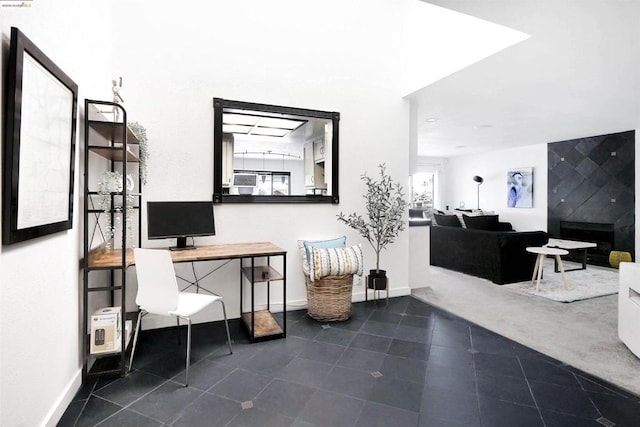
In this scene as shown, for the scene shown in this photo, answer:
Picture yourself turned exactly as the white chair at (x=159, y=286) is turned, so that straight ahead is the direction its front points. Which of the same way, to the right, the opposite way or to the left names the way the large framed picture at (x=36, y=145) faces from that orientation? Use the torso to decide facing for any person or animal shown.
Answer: to the right

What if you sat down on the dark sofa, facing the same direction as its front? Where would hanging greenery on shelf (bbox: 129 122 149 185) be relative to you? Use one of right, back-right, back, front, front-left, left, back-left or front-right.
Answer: back

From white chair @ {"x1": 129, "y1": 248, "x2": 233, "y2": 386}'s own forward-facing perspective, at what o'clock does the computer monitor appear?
The computer monitor is roughly at 11 o'clock from the white chair.

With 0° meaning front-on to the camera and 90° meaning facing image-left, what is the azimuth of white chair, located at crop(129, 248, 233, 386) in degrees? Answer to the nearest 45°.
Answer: approximately 225°

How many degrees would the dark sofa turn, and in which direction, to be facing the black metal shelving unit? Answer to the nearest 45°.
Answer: approximately 180°

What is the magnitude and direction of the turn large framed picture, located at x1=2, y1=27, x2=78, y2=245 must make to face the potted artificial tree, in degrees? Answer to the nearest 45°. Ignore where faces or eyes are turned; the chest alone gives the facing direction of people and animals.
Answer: approximately 45° to its left

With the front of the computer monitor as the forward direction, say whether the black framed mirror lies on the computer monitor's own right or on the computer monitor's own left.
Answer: on the computer monitor's own left

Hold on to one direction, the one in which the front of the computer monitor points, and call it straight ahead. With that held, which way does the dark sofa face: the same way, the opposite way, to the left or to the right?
to the left

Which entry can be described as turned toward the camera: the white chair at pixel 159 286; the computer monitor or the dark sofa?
the computer monitor

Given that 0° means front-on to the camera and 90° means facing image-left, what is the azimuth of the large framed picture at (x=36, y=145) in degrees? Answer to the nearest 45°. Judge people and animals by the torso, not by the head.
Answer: approximately 315°

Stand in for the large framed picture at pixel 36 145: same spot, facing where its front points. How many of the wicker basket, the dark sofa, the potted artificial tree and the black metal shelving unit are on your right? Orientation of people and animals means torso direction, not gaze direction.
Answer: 0

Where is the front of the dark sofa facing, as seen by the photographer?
facing away from the viewer and to the right of the viewer

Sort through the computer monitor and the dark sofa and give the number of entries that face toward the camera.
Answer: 1

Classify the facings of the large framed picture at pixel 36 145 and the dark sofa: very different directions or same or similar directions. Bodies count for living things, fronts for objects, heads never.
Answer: same or similar directions

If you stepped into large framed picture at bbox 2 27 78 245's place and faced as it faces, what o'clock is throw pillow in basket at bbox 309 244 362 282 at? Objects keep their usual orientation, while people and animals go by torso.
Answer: The throw pillow in basket is roughly at 10 o'clock from the large framed picture.

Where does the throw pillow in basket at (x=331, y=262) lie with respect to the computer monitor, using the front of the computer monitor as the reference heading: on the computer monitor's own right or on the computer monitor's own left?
on the computer monitor's own left

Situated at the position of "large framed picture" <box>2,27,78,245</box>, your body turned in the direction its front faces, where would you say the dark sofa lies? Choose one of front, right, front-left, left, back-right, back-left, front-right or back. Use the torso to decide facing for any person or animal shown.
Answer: front-left

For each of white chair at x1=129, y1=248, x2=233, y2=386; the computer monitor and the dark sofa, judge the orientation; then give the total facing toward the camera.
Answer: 1

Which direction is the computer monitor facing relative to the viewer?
toward the camera

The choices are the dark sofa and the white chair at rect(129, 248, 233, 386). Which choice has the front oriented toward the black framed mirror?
the white chair

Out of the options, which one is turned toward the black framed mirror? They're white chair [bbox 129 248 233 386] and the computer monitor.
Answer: the white chair

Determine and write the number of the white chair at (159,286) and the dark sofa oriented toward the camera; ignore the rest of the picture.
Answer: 0

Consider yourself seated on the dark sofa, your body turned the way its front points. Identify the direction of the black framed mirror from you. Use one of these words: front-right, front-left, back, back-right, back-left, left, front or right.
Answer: back

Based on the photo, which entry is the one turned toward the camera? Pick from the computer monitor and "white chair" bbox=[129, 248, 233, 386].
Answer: the computer monitor

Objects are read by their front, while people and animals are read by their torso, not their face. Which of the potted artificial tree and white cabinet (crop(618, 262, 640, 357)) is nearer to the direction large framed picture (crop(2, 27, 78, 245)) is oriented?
the white cabinet
